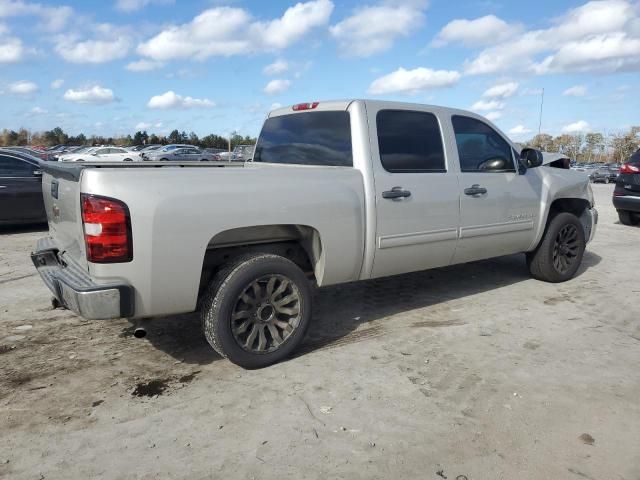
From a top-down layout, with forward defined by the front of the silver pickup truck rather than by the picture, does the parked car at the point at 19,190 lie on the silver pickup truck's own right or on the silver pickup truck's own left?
on the silver pickup truck's own left

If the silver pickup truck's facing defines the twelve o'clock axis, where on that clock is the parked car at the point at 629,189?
The parked car is roughly at 12 o'clock from the silver pickup truck.

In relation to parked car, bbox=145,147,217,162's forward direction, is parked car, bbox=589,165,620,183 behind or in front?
behind

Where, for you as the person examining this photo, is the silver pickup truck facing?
facing away from the viewer and to the right of the viewer

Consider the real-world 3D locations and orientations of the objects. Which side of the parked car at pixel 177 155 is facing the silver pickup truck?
left

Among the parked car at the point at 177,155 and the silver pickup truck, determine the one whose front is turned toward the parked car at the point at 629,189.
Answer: the silver pickup truck

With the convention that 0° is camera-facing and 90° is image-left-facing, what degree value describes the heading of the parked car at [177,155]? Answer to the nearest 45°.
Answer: approximately 90°

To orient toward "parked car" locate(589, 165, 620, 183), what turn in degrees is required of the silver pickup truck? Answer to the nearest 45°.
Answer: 0° — it already faces it

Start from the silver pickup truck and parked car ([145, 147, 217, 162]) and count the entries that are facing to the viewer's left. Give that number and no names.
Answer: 1

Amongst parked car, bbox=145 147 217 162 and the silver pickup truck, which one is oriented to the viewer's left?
the parked car

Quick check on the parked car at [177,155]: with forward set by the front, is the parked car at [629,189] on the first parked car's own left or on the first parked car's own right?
on the first parked car's own left
